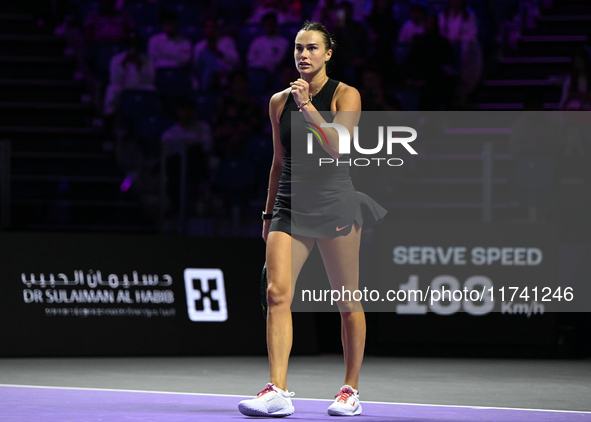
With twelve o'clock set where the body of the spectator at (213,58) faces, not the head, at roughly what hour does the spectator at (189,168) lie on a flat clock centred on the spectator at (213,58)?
the spectator at (189,168) is roughly at 12 o'clock from the spectator at (213,58).

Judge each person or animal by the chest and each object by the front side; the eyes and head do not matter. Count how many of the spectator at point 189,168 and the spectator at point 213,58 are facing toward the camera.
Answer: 2

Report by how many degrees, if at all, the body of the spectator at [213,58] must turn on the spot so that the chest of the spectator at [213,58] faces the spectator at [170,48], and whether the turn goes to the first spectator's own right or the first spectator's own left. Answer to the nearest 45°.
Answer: approximately 135° to the first spectator's own right

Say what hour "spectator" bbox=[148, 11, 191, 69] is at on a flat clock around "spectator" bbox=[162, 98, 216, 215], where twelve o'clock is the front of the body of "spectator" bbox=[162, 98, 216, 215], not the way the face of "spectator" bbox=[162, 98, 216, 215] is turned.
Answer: "spectator" bbox=[148, 11, 191, 69] is roughly at 6 o'clock from "spectator" bbox=[162, 98, 216, 215].

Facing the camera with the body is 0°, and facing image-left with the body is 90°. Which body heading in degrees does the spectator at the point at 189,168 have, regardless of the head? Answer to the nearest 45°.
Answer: approximately 0°

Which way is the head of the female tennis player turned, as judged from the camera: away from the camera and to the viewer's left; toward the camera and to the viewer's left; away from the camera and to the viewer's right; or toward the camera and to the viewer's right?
toward the camera and to the viewer's left

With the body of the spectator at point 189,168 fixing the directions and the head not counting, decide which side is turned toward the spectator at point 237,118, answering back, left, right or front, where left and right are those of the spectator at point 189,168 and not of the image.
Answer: back

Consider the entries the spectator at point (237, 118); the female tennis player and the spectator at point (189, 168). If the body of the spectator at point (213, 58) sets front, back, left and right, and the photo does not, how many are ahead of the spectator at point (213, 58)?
3

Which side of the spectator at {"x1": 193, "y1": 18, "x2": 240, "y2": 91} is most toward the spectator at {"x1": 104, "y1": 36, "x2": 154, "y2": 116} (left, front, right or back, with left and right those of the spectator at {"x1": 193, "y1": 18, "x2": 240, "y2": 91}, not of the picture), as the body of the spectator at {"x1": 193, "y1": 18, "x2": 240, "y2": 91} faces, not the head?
right

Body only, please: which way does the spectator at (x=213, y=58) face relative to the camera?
toward the camera

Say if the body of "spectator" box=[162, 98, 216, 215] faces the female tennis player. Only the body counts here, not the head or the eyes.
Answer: yes

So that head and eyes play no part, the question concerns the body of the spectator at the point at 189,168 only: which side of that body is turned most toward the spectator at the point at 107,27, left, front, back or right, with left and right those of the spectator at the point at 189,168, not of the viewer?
back

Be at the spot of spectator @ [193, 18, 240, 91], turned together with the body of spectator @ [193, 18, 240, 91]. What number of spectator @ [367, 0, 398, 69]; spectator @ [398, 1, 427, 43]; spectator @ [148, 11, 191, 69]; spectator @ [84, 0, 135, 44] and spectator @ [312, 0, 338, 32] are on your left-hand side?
3
